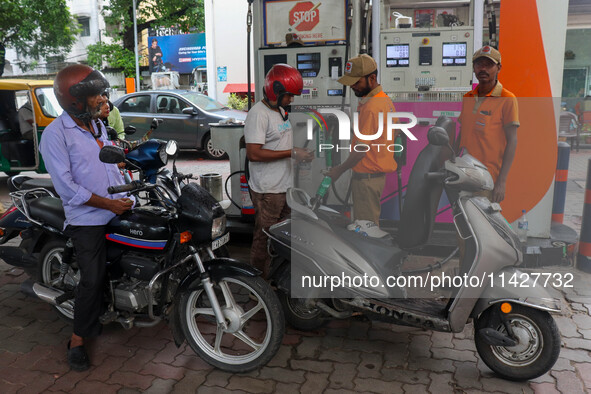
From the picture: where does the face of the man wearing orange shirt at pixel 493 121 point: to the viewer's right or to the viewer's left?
to the viewer's left

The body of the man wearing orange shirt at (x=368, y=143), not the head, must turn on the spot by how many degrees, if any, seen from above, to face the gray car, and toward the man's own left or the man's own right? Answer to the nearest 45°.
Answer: approximately 45° to the man's own right

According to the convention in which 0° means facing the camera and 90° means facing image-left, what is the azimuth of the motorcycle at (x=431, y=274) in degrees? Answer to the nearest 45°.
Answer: approximately 315°

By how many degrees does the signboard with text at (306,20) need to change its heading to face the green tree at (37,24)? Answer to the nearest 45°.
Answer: approximately 135° to its right

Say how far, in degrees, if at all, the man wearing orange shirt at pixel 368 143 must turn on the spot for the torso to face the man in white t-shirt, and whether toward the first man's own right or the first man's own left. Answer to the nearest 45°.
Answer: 0° — they already face them

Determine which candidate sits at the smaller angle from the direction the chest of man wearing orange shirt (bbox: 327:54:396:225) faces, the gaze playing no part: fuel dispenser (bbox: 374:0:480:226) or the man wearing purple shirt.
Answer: the man wearing purple shirt

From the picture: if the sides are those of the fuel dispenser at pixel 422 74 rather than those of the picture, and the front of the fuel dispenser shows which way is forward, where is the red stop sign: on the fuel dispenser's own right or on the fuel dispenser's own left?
on the fuel dispenser's own right

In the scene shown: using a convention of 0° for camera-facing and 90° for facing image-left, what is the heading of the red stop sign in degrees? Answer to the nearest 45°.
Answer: approximately 0°

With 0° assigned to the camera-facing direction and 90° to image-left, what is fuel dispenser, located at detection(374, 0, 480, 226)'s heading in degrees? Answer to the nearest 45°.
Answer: approximately 0°

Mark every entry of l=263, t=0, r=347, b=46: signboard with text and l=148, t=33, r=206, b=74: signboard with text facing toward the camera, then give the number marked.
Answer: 2

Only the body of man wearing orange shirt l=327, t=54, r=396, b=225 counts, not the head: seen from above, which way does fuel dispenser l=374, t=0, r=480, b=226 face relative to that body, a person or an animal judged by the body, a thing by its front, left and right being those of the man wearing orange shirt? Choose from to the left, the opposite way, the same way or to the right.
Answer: to the left

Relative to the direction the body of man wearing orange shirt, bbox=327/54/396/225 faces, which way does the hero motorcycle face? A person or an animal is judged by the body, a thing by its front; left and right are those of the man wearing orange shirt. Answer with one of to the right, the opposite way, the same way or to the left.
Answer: the opposite way
